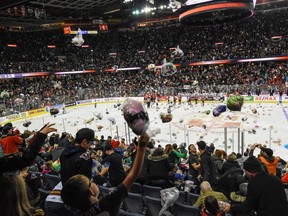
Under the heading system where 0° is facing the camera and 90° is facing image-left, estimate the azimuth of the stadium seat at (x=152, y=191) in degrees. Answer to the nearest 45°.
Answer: approximately 180°

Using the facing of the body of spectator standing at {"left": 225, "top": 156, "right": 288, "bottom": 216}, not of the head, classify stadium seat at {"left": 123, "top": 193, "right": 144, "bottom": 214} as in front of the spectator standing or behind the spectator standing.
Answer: in front

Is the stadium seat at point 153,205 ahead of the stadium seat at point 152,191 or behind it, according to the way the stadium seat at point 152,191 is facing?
behind

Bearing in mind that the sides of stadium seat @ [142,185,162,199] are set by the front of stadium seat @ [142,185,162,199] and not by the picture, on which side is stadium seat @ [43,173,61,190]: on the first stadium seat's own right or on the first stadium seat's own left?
on the first stadium seat's own left

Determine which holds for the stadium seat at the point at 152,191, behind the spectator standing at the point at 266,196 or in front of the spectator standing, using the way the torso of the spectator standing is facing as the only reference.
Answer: in front

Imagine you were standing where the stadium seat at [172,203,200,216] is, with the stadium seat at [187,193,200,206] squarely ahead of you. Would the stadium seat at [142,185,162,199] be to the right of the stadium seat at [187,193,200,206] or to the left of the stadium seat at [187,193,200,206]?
left

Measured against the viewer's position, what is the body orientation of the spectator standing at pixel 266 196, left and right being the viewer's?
facing away from the viewer and to the left of the viewer
